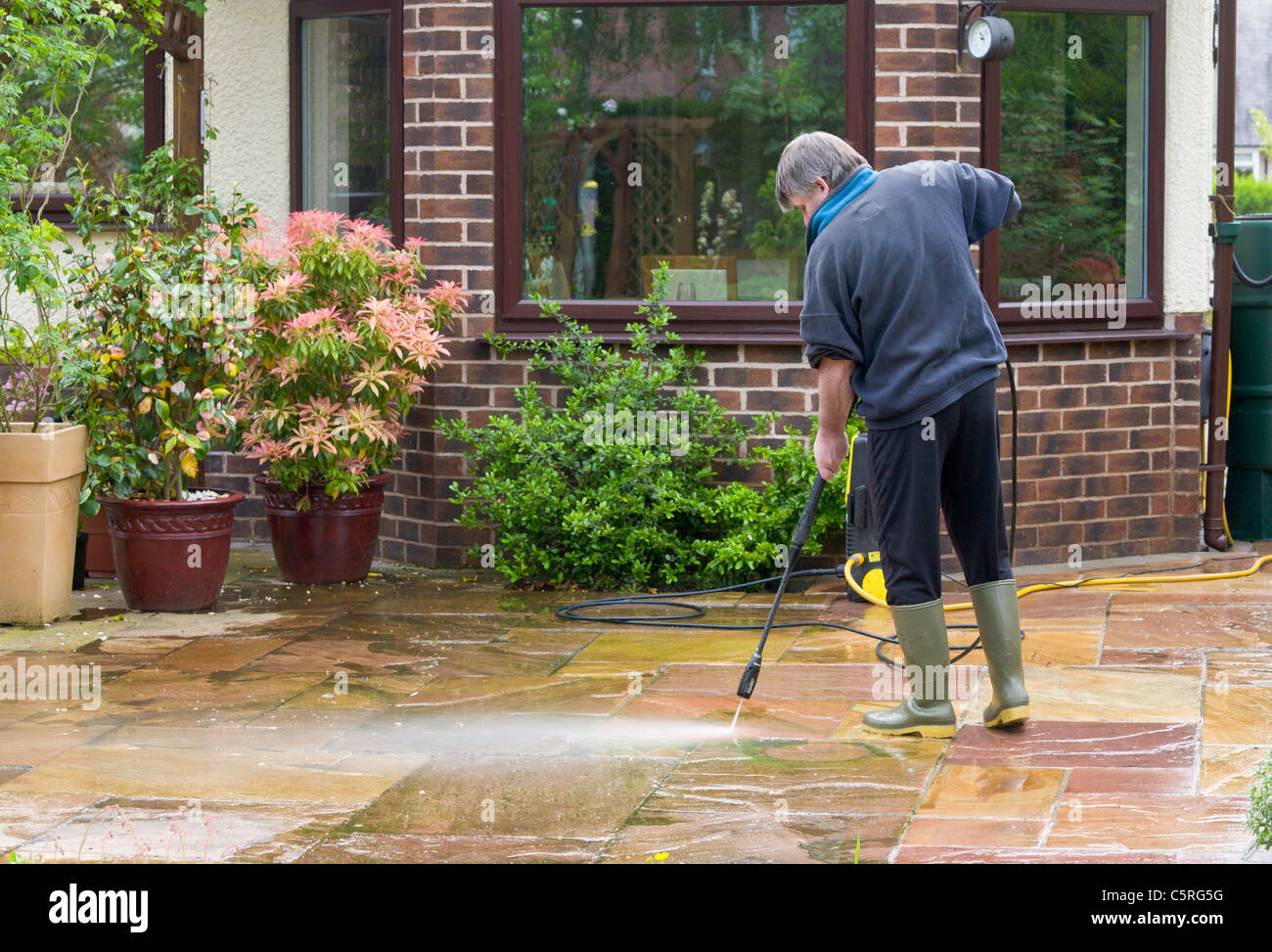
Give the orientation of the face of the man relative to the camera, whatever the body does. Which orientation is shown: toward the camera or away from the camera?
away from the camera

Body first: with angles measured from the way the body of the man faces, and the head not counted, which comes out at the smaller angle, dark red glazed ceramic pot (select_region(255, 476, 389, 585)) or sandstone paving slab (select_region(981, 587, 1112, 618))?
the dark red glazed ceramic pot

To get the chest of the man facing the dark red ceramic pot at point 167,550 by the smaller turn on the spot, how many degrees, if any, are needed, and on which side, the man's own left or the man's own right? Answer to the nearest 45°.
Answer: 0° — they already face it

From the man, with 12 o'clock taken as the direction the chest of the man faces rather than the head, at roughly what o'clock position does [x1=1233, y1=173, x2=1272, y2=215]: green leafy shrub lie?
The green leafy shrub is roughly at 2 o'clock from the man.

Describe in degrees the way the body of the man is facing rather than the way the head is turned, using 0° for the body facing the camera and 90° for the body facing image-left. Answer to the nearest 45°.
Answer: approximately 135°
